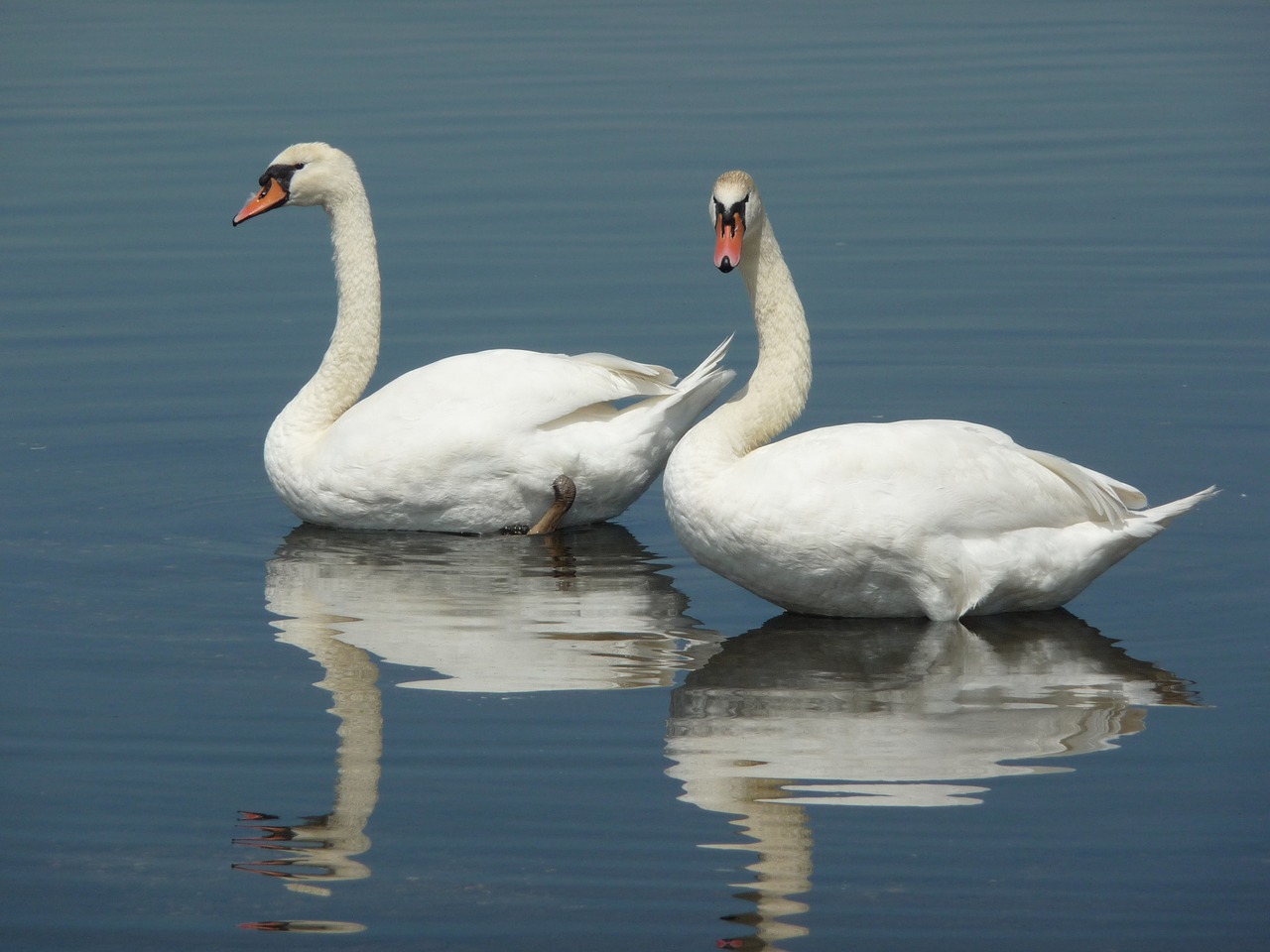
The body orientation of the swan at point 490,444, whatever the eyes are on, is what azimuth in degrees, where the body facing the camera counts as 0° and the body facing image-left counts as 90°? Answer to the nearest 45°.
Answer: approximately 90°

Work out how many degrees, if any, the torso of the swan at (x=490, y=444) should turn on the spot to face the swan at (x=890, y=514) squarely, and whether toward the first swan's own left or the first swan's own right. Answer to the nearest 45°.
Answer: approximately 135° to the first swan's own left

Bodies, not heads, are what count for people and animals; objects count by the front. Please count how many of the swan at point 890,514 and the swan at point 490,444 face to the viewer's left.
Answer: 2

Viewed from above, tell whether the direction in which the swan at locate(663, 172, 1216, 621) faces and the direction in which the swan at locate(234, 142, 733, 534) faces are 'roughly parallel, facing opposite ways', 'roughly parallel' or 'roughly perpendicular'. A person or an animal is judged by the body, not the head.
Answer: roughly parallel

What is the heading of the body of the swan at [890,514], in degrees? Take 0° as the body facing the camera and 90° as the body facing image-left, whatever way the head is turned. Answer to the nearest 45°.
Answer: approximately 90°

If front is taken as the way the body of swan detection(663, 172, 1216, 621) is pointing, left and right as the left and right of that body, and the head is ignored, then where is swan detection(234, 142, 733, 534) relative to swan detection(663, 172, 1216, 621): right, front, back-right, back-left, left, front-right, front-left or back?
front-right
